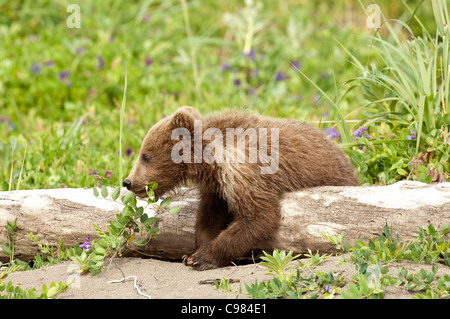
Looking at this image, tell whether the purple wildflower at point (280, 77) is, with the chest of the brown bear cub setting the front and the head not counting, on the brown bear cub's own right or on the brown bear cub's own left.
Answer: on the brown bear cub's own right

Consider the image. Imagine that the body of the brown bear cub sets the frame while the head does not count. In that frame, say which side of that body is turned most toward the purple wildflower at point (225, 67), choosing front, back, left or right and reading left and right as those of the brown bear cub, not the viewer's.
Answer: right

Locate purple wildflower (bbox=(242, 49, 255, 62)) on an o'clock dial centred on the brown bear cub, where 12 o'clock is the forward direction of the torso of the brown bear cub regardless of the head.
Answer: The purple wildflower is roughly at 3 o'clock from the brown bear cub.

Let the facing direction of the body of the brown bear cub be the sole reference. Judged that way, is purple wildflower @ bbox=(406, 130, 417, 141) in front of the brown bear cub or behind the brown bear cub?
behind

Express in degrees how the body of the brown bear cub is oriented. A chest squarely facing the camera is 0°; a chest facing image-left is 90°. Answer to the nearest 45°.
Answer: approximately 90°

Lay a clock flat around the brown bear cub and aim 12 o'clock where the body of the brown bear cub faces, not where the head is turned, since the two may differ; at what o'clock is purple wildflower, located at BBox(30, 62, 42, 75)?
The purple wildflower is roughly at 2 o'clock from the brown bear cub.

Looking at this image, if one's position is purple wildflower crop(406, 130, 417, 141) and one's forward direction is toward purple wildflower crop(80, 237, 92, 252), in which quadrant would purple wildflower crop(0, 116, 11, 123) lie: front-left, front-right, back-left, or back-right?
front-right

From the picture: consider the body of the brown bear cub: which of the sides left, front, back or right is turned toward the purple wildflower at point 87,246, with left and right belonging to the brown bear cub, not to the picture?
front
